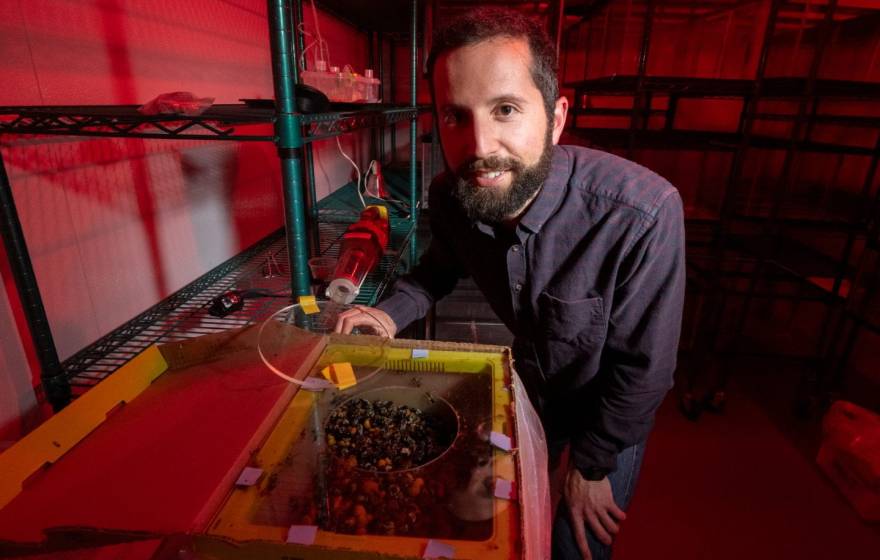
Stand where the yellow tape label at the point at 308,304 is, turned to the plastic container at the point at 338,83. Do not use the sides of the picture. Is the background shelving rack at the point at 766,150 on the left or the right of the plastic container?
right

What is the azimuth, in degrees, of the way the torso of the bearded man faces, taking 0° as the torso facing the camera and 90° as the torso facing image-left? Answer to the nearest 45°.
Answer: approximately 45°

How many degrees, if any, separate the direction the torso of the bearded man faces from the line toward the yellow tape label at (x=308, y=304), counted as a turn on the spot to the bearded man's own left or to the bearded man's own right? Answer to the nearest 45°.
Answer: approximately 45° to the bearded man's own right

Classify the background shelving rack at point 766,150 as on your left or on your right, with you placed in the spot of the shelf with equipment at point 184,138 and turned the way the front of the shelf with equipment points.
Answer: on your left

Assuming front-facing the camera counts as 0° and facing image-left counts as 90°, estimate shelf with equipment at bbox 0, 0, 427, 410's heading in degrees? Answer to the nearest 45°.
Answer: approximately 315°
